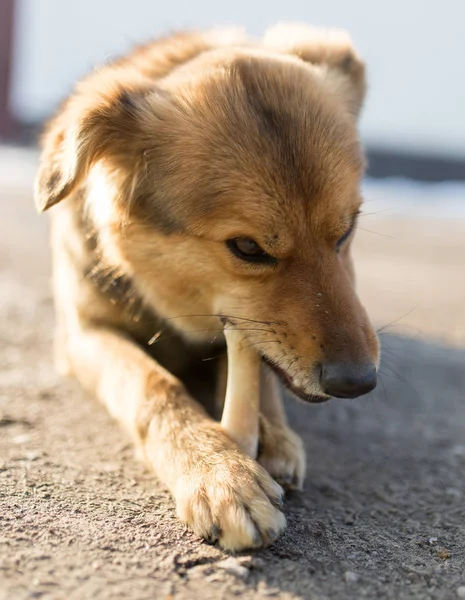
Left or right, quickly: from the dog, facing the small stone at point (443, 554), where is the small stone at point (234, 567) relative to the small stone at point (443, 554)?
right

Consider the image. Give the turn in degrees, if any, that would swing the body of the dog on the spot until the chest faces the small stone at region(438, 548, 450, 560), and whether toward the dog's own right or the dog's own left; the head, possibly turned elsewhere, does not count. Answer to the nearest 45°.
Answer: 0° — it already faces it

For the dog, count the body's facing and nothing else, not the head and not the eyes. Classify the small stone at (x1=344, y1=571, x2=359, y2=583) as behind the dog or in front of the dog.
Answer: in front

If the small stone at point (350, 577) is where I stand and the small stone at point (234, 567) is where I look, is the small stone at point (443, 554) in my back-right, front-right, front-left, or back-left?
back-right

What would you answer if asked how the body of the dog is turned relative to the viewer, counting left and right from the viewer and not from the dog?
facing the viewer and to the right of the viewer
